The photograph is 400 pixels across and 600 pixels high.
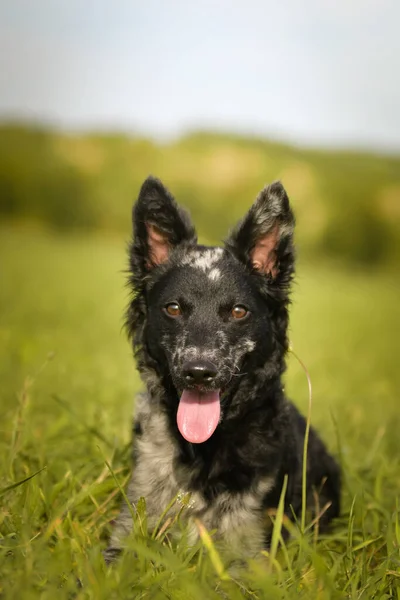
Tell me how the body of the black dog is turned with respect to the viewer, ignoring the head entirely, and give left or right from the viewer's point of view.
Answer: facing the viewer
